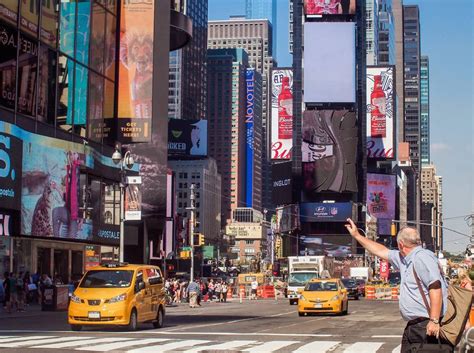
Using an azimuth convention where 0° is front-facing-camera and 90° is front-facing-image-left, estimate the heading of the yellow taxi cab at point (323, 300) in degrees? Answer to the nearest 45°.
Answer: approximately 0°

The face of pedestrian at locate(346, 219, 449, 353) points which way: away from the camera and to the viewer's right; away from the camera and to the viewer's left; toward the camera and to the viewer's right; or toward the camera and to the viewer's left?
away from the camera and to the viewer's left

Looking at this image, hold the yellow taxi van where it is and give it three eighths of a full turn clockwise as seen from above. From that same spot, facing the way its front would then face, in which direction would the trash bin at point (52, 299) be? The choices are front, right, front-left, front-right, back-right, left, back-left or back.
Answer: front

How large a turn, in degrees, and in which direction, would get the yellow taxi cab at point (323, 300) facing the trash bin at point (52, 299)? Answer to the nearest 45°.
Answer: approximately 90° to its right

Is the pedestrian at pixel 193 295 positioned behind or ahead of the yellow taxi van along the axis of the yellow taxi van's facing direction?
behind

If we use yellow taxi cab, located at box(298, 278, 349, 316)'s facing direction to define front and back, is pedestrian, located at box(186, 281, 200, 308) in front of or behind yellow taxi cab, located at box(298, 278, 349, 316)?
behind
